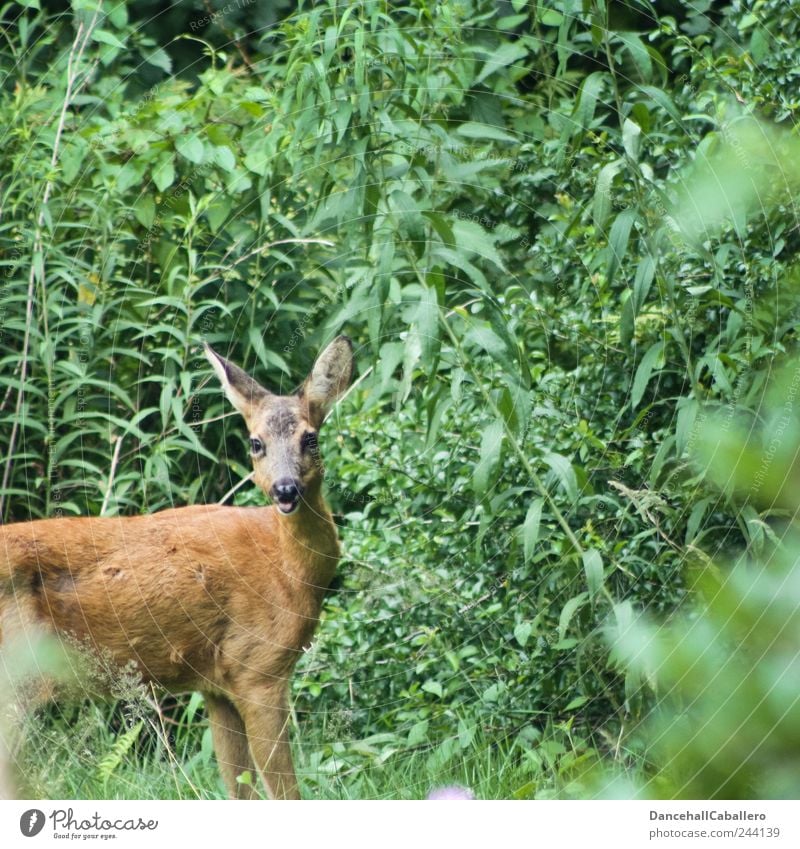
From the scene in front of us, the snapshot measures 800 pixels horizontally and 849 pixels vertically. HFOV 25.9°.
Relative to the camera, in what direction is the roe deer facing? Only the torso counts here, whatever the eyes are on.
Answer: to the viewer's right
